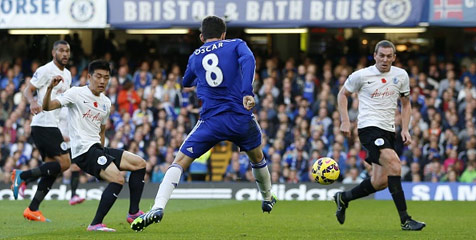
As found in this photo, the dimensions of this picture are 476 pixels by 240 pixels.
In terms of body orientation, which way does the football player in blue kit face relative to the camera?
away from the camera

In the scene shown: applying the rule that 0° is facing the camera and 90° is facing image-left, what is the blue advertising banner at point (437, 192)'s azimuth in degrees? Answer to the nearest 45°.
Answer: approximately 0°

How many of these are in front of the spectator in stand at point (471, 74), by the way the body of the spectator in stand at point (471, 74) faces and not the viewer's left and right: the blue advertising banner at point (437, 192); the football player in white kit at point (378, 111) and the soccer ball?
3

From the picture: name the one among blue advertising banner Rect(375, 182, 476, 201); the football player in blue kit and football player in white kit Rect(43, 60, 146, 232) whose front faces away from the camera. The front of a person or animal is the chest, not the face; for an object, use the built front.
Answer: the football player in blue kit

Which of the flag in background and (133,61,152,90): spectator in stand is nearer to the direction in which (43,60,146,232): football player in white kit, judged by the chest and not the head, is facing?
the flag in background
